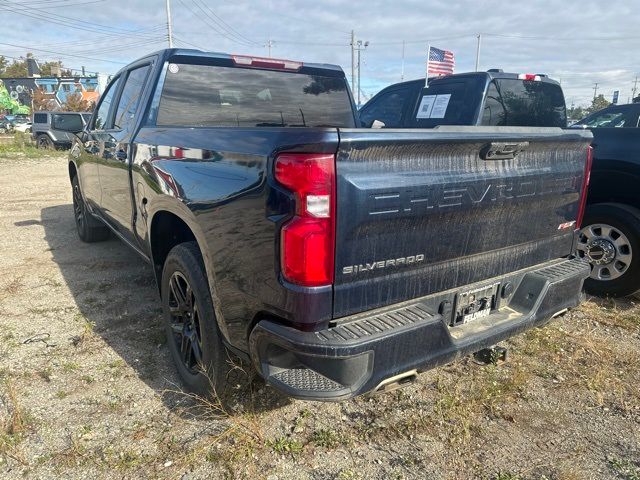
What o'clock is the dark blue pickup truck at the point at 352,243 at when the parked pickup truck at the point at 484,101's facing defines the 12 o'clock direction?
The dark blue pickup truck is roughly at 8 o'clock from the parked pickup truck.

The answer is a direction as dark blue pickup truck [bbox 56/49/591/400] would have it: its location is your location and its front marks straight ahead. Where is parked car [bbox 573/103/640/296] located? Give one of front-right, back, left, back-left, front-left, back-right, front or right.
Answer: right

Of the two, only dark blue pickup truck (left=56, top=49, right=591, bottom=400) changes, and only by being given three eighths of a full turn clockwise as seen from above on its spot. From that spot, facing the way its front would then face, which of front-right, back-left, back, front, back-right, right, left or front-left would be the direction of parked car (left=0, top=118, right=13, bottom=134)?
back-left

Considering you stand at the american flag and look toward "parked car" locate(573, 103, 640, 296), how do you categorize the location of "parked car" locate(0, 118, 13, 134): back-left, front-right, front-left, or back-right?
back-right

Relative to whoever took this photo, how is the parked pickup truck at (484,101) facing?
facing away from the viewer and to the left of the viewer

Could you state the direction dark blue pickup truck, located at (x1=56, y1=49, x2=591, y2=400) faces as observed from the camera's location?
facing away from the viewer and to the left of the viewer

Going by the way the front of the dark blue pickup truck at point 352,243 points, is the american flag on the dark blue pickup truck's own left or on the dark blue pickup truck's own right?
on the dark blue pickup truck's own right
